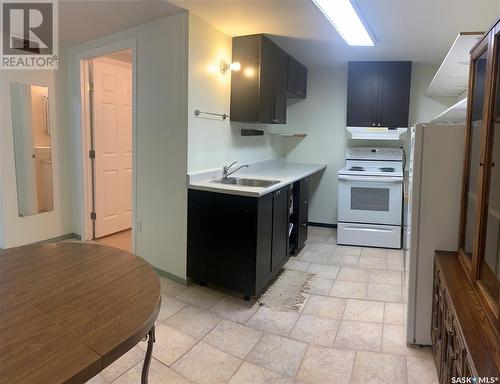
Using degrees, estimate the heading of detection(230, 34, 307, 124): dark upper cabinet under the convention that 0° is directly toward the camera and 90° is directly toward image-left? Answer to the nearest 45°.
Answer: approximately 270°

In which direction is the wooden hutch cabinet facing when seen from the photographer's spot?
facing to the left of the viewer

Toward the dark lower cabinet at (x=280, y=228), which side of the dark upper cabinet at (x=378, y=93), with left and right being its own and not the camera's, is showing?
front

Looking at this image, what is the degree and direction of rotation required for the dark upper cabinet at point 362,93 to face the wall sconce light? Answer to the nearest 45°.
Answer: approximately 45° to its right

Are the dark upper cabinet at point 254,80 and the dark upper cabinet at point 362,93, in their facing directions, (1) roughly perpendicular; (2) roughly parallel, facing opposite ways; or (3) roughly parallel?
roughly perpendicular

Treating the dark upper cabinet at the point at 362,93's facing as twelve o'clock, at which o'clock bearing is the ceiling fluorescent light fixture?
The ceiling fluorescent light fixture is roughly at 12 o'clock from the dark upper cabinet.

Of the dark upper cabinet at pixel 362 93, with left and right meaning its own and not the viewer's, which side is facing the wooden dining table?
front

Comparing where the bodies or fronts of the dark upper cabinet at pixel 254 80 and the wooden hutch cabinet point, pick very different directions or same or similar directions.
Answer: very different directions

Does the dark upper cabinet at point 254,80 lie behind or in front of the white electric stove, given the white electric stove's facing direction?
in front

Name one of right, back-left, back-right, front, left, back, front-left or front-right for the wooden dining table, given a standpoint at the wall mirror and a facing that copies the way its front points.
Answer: front-right

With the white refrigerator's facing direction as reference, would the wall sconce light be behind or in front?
in front

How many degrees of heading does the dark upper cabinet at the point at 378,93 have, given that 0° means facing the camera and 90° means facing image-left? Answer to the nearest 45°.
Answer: approximately 0°
